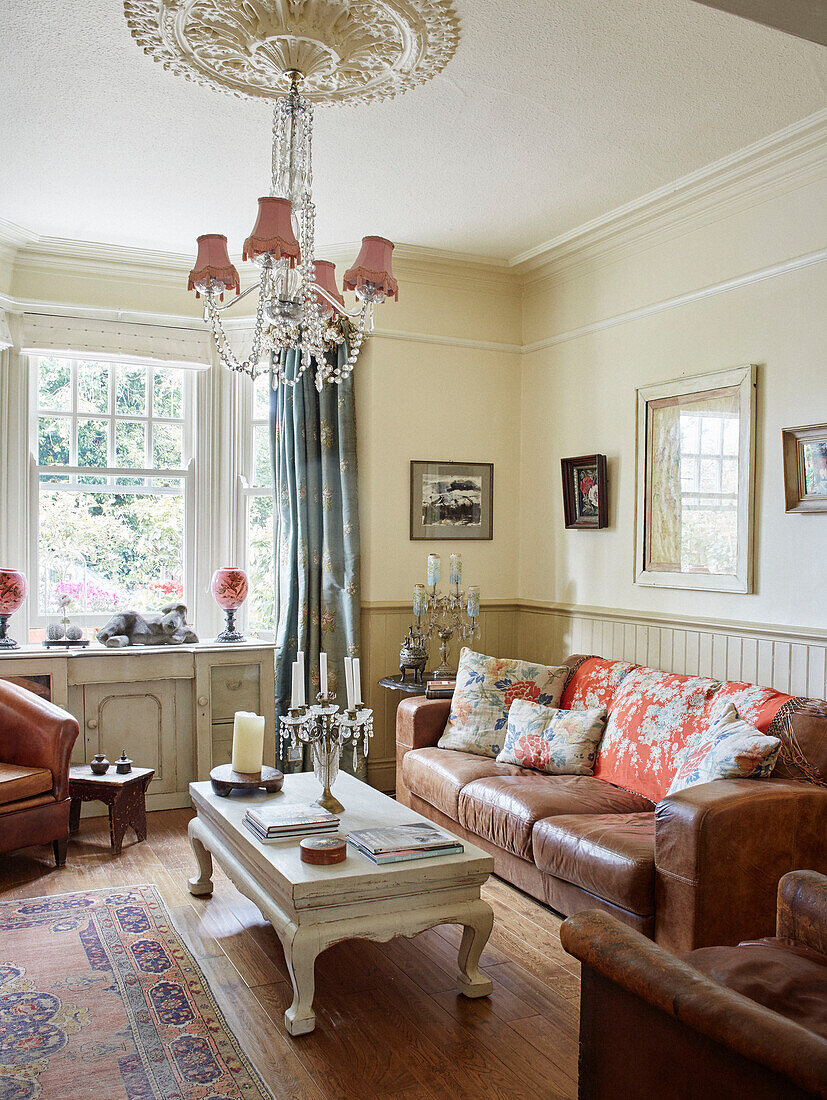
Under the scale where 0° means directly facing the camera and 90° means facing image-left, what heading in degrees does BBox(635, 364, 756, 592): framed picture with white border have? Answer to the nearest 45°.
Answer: approximately 45°

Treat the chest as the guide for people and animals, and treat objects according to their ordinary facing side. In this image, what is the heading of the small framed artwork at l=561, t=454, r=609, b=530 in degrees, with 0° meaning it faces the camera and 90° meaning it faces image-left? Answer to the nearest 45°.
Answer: approximately 45°

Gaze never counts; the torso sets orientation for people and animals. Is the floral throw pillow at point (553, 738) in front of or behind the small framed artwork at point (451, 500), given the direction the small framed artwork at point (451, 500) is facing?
in front

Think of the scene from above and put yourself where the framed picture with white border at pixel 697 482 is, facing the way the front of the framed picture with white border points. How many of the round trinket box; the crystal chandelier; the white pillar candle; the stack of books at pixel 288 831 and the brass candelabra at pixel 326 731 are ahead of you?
5

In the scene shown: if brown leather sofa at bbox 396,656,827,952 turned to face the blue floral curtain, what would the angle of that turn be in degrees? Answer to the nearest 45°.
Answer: approximately 90° to its right

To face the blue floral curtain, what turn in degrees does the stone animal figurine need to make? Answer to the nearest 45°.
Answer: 0° — it already faces it

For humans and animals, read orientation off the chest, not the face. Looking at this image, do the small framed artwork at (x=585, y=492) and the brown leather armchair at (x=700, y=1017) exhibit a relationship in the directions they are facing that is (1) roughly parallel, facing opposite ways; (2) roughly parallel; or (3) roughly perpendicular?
roughly perpendicular

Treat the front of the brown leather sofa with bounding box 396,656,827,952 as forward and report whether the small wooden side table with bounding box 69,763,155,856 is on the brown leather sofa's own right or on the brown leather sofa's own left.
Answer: on the brown leather sofa's own right

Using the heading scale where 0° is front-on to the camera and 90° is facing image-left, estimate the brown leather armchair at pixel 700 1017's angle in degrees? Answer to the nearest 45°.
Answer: approximately 135°

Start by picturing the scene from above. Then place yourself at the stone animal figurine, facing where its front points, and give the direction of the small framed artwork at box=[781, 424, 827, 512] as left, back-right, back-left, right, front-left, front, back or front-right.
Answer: front-right

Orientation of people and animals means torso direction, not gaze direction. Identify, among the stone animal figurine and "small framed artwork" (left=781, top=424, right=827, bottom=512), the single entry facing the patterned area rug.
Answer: the small framed artwork
